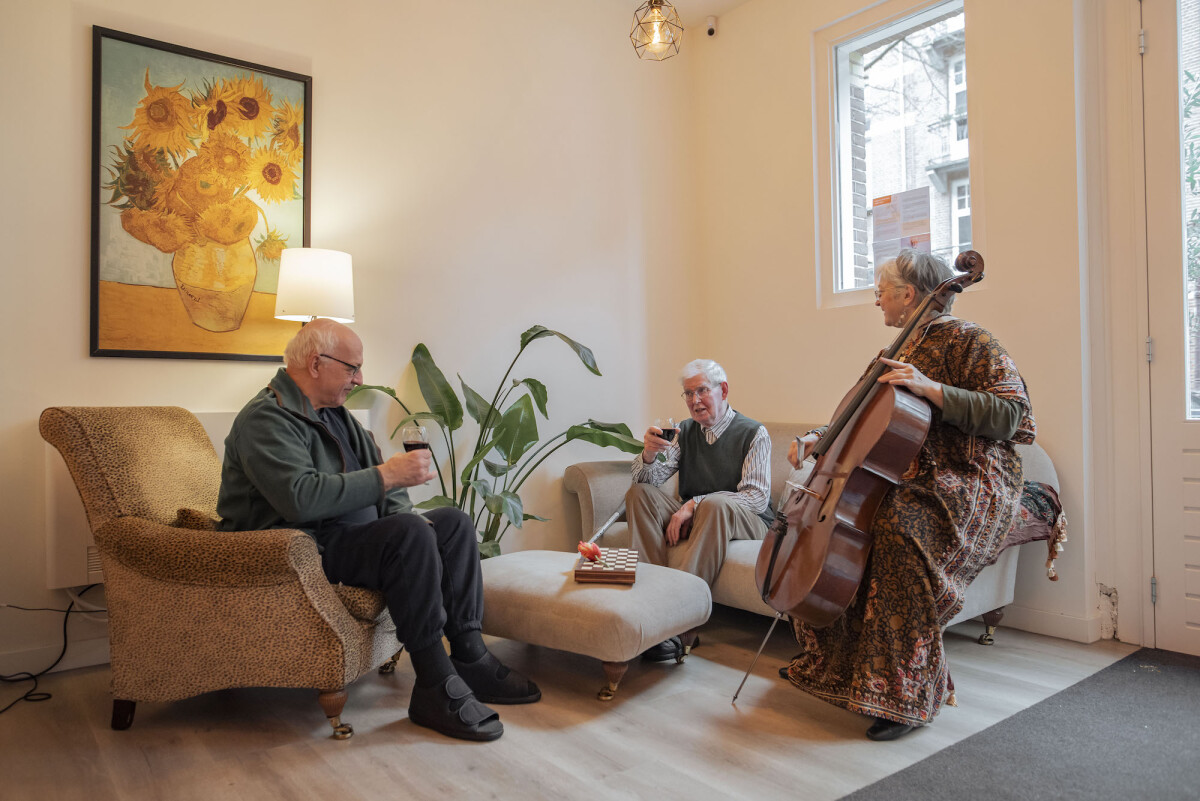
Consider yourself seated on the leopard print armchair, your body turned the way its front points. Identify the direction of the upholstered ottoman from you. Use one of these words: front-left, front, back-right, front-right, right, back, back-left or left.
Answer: front

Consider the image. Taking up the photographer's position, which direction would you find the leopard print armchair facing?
facing to the right of the viewer

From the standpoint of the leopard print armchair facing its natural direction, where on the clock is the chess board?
The chess board is roughly at 12 o'clock from the leopard print armchair.

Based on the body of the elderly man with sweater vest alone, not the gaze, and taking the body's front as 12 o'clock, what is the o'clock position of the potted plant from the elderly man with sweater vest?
The potted plant is roughly at 2 o'clock from the elderly man with sweater vest.

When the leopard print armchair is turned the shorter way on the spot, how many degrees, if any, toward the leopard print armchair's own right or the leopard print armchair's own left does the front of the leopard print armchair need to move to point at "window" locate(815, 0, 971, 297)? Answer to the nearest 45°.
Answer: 0° — it already faces it

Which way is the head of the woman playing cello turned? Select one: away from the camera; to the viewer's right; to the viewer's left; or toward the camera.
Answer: to the viewer's left

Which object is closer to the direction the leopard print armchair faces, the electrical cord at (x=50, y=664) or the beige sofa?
the beige sofa

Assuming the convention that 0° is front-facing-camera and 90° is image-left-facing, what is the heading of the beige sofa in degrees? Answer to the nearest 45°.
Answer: approximately 45°

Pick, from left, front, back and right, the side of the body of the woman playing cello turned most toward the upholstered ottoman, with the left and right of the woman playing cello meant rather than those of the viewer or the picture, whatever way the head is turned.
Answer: front

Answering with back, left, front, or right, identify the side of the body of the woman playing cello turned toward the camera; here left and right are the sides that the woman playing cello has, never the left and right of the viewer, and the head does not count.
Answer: left

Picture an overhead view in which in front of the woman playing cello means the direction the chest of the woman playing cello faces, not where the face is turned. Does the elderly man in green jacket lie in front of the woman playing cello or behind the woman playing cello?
in front

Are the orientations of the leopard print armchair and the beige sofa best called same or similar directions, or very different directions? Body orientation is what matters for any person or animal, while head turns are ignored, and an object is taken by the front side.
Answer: very different directions

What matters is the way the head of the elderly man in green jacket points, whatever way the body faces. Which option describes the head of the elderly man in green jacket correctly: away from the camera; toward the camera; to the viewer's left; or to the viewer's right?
to the viewer's right

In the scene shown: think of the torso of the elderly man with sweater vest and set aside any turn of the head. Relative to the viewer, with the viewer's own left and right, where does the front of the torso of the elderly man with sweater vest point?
facing the viewer and to the left of the viewer

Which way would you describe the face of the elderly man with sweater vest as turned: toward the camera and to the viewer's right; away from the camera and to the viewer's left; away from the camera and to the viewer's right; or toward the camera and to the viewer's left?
toward the camera and to the viewer's left

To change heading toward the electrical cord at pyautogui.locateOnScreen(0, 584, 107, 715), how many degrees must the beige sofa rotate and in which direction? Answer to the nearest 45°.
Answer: approximately 45° to its right

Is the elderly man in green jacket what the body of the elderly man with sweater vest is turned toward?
yes

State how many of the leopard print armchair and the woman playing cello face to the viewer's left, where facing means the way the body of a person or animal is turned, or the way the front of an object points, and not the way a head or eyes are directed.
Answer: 1
